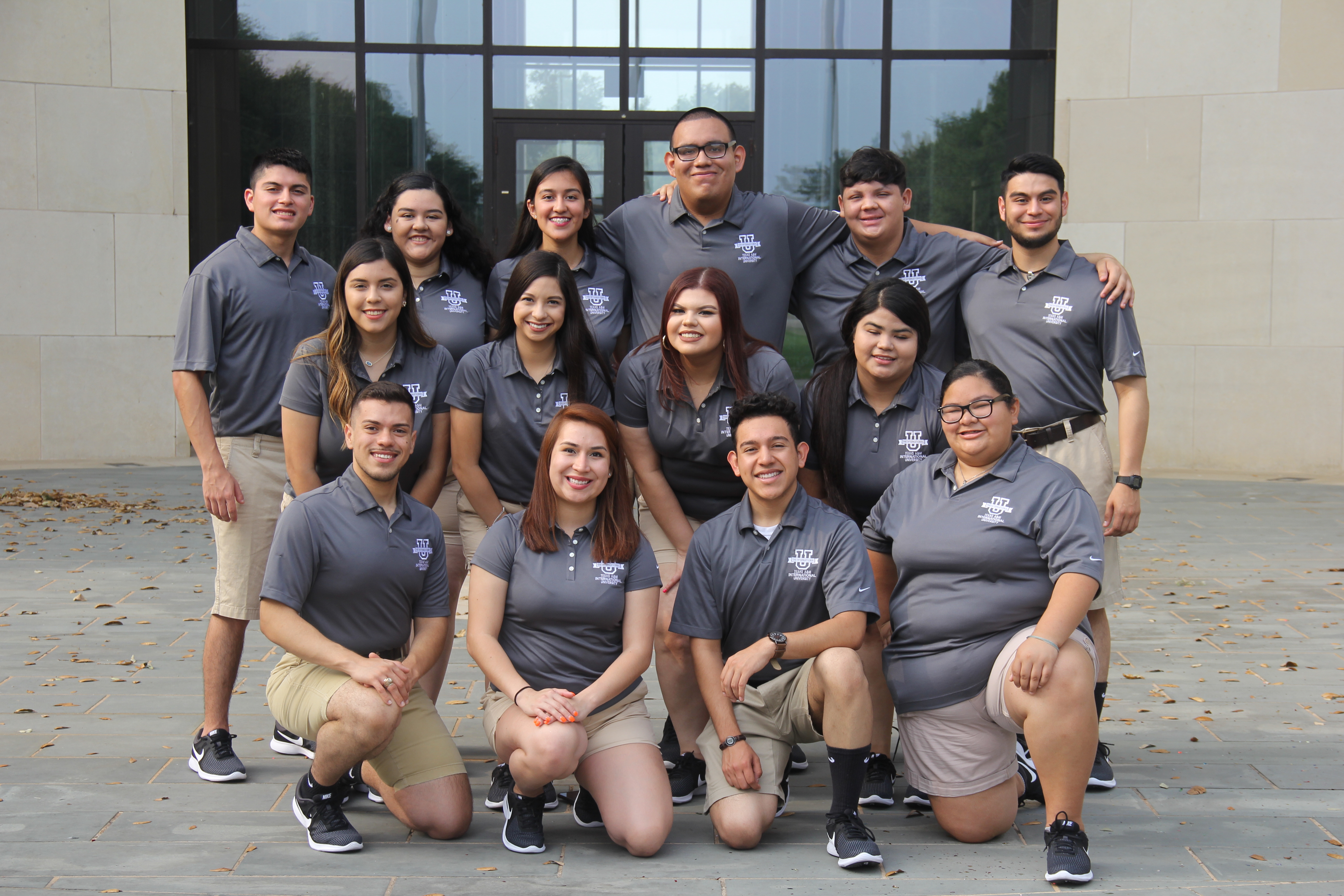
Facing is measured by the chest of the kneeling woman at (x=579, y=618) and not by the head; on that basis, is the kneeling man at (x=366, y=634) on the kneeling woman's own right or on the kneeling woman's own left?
on the kneeling woman's own right

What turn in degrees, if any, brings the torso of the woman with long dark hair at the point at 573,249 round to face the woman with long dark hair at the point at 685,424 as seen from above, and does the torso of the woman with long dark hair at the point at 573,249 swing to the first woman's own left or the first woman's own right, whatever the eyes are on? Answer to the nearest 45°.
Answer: approximately 45° to the first woman's own left

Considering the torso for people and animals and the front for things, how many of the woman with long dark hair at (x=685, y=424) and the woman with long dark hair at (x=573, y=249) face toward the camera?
2

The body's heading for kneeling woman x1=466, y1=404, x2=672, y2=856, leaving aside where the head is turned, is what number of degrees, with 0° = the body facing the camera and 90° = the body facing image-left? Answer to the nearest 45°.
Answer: approximately 0°

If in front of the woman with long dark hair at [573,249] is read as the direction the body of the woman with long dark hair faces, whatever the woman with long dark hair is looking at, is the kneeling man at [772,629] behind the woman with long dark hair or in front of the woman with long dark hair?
in front

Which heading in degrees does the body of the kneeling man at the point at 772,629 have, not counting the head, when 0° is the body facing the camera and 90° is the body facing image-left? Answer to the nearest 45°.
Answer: approximately 0°

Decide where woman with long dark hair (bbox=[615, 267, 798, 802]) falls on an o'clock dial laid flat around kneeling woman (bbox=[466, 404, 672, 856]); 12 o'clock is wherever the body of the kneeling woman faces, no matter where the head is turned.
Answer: The woman with long dark hair is roughly at 7 o'clock from the kneeling woman.

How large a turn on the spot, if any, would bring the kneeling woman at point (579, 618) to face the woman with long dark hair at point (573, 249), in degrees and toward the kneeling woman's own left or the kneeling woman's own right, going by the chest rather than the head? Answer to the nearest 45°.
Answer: approximately 180°
